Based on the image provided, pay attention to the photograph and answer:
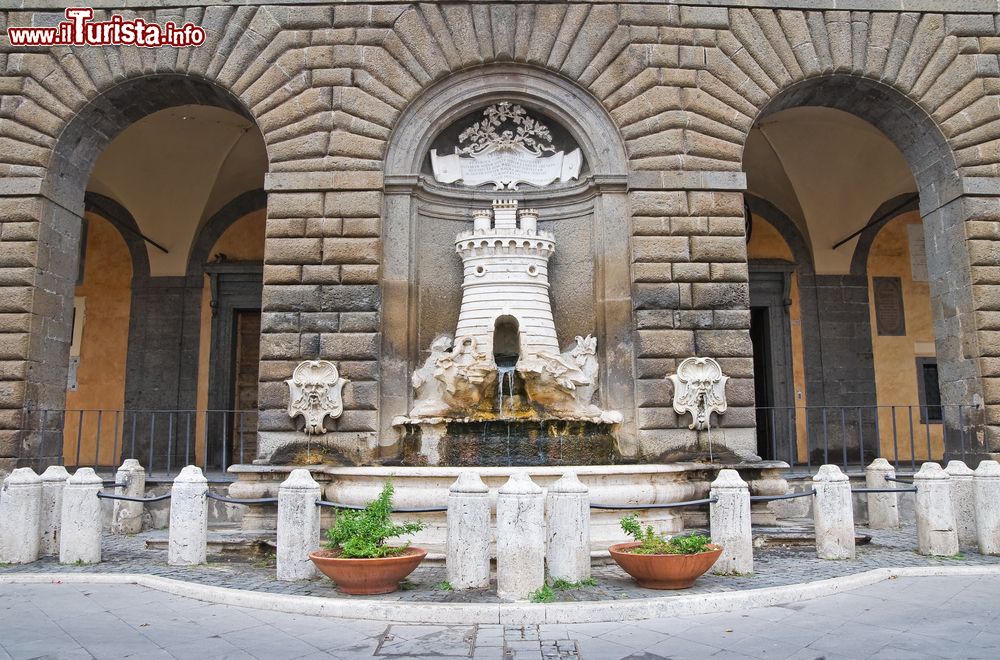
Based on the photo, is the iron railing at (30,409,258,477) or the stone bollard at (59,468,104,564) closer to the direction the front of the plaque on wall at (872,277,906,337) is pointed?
the stone bollard

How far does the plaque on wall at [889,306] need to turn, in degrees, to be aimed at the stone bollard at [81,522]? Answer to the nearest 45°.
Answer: approximately 45° to its right

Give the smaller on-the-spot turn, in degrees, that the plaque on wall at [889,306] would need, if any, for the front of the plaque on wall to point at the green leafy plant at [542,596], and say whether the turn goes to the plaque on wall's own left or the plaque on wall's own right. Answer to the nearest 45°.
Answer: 0° — it already faces it

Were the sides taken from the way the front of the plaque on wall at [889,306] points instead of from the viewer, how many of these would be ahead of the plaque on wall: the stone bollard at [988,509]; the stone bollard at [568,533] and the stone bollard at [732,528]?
3

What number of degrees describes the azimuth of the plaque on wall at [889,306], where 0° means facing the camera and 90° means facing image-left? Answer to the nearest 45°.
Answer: approximately 0°

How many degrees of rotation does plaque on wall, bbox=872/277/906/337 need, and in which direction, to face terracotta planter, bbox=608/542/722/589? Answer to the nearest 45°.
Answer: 0° — it already faces it

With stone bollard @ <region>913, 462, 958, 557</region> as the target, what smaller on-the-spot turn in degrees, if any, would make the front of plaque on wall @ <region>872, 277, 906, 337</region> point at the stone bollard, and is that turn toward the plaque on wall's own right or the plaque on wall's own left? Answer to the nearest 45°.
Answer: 0° — it already faces it
